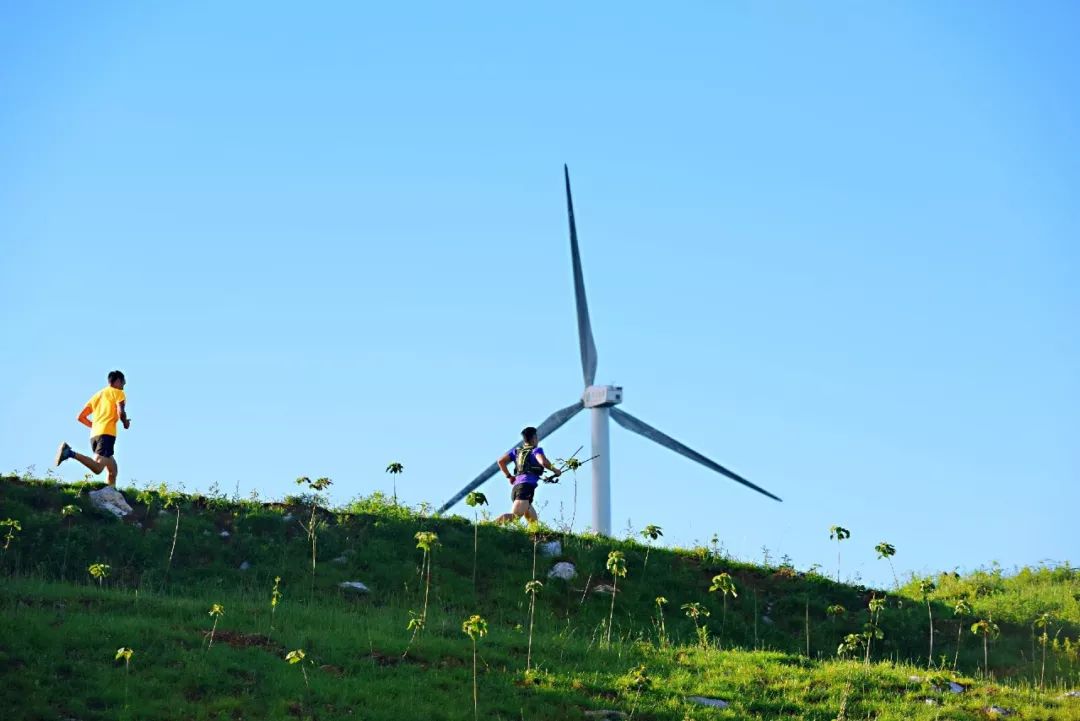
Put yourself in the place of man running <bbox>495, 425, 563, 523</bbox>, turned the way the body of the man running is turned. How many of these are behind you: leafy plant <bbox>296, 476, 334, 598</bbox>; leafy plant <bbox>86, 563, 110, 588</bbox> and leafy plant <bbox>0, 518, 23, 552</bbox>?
3

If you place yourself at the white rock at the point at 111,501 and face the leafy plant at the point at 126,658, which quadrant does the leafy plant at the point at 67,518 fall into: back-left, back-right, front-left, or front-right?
front-right

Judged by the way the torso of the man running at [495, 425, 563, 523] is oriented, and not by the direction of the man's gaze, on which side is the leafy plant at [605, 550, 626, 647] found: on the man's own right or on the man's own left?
on the man's own right

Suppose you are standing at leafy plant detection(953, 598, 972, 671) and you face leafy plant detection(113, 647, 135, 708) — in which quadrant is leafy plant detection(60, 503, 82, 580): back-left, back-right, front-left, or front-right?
front-right

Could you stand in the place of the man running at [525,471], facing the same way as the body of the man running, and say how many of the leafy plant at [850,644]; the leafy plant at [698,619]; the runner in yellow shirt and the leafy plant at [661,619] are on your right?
3

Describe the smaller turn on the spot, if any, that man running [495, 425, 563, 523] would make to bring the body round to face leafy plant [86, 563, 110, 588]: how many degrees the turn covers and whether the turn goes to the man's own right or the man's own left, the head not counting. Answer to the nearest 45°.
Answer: approximately 180°

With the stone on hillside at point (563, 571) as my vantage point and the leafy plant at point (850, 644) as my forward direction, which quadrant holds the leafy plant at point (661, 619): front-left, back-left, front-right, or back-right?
front-right

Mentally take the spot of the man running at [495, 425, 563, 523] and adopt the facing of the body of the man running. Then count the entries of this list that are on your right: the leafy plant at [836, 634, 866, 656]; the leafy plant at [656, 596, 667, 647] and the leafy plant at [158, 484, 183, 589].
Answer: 2
